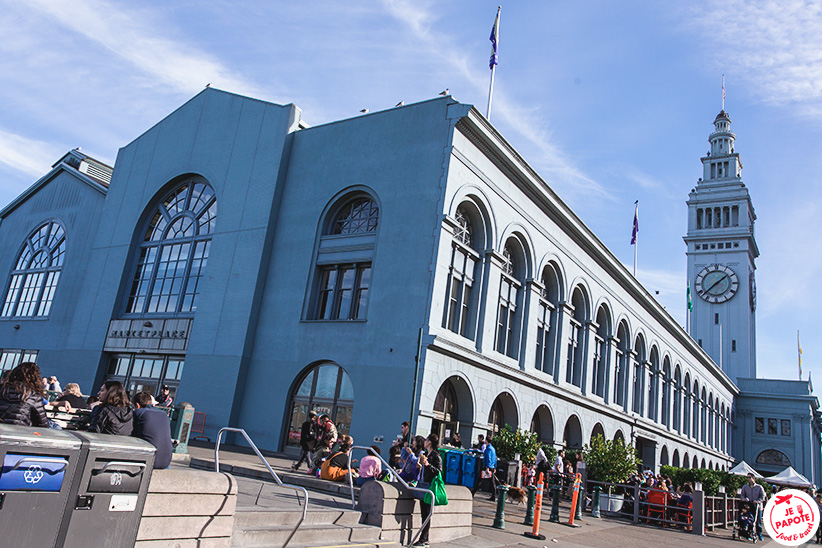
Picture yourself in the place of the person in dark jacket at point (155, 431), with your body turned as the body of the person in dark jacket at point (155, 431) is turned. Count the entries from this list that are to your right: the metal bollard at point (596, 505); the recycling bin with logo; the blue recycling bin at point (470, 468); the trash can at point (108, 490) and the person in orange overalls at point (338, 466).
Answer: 3

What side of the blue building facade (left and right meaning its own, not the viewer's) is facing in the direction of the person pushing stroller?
left

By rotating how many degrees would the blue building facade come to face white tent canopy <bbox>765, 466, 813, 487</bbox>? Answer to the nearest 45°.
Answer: approximately 135° to its left

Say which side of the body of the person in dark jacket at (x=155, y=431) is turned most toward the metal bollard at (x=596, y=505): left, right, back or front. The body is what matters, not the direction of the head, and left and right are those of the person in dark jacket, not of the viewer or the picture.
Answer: right

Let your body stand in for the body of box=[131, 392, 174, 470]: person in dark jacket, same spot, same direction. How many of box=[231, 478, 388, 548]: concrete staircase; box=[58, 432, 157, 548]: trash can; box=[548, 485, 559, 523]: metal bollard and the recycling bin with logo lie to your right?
2

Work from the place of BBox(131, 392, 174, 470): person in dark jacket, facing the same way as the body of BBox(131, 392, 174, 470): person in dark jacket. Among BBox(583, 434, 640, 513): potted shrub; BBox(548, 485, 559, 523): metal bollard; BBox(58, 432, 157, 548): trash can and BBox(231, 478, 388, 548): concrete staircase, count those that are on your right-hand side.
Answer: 3

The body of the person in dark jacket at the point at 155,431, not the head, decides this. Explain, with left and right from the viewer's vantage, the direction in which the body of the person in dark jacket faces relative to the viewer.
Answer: facing away from the viewer and to the left of the viewer

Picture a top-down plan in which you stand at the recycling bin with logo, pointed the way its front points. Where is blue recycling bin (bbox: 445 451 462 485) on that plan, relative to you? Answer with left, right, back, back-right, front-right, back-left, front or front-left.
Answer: back-left

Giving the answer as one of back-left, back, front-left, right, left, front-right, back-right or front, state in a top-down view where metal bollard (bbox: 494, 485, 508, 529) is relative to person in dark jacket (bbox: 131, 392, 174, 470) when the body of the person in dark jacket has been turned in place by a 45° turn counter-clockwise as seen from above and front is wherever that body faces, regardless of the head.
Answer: back-right

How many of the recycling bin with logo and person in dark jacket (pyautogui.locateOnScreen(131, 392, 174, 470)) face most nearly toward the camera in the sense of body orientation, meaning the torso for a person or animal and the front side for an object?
1

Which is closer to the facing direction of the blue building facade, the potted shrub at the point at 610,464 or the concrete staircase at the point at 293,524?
the concrete staircase

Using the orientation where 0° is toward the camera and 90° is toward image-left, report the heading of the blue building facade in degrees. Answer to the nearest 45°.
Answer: approximately 45°

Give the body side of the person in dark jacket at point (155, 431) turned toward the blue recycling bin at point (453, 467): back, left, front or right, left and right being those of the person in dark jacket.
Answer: right

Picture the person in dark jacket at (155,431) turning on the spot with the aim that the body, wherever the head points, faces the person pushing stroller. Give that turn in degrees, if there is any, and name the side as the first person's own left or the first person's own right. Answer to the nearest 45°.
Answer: approximately 90° to the first person's own right

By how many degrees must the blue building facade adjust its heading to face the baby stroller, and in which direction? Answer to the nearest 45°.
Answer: approximately 90° to its left
